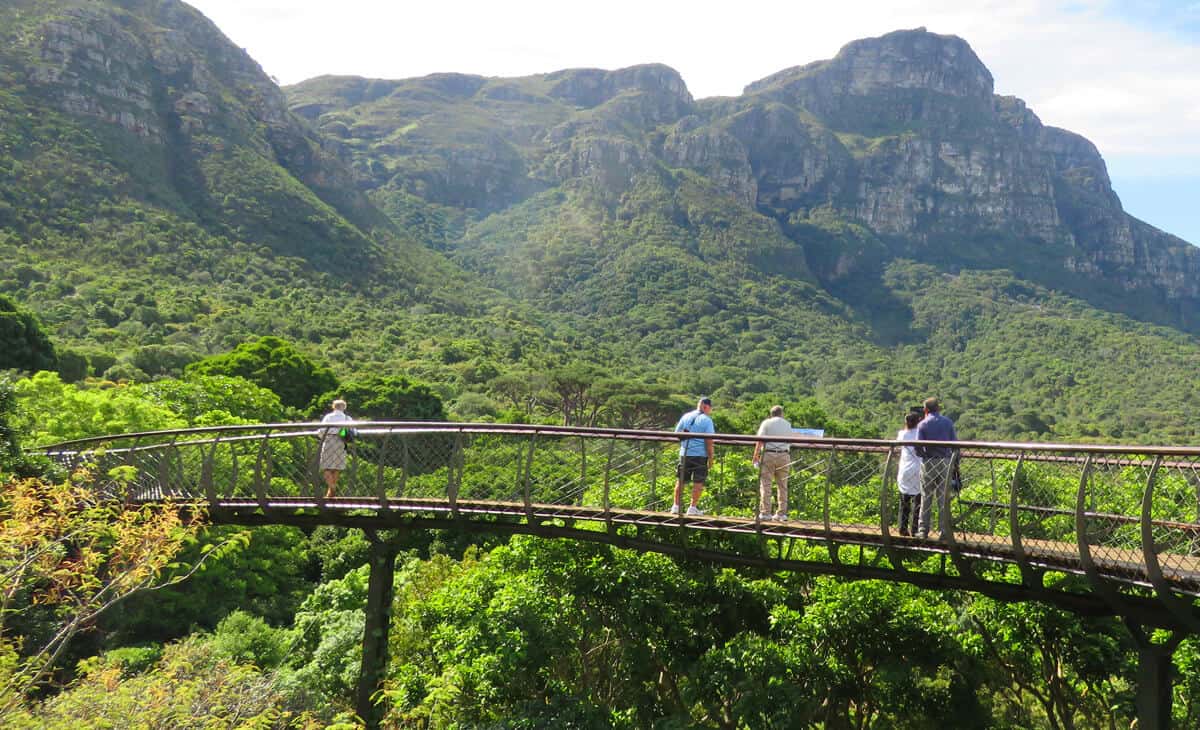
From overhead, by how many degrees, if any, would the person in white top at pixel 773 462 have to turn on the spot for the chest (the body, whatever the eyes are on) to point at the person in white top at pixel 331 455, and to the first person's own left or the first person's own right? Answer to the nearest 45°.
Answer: approximately 90° to the first person's own left

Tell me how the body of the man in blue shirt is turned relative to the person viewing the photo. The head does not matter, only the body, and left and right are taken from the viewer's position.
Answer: facing away from the viewer and to the right of the viewer

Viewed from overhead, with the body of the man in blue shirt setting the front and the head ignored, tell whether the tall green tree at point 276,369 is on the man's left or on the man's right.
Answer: on the man's left

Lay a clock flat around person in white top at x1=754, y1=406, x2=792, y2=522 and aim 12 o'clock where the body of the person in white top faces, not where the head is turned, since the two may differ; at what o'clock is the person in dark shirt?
The person in dark shirt is roughly at 4 o'clock from the person in white top.

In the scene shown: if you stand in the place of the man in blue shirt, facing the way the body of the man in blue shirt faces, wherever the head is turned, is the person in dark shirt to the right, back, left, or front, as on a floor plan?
right

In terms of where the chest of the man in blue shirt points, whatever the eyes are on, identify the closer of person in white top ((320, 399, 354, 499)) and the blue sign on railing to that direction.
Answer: the blue sign on railing

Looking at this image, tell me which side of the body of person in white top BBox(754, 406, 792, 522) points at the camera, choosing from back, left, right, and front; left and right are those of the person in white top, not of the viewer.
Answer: back
